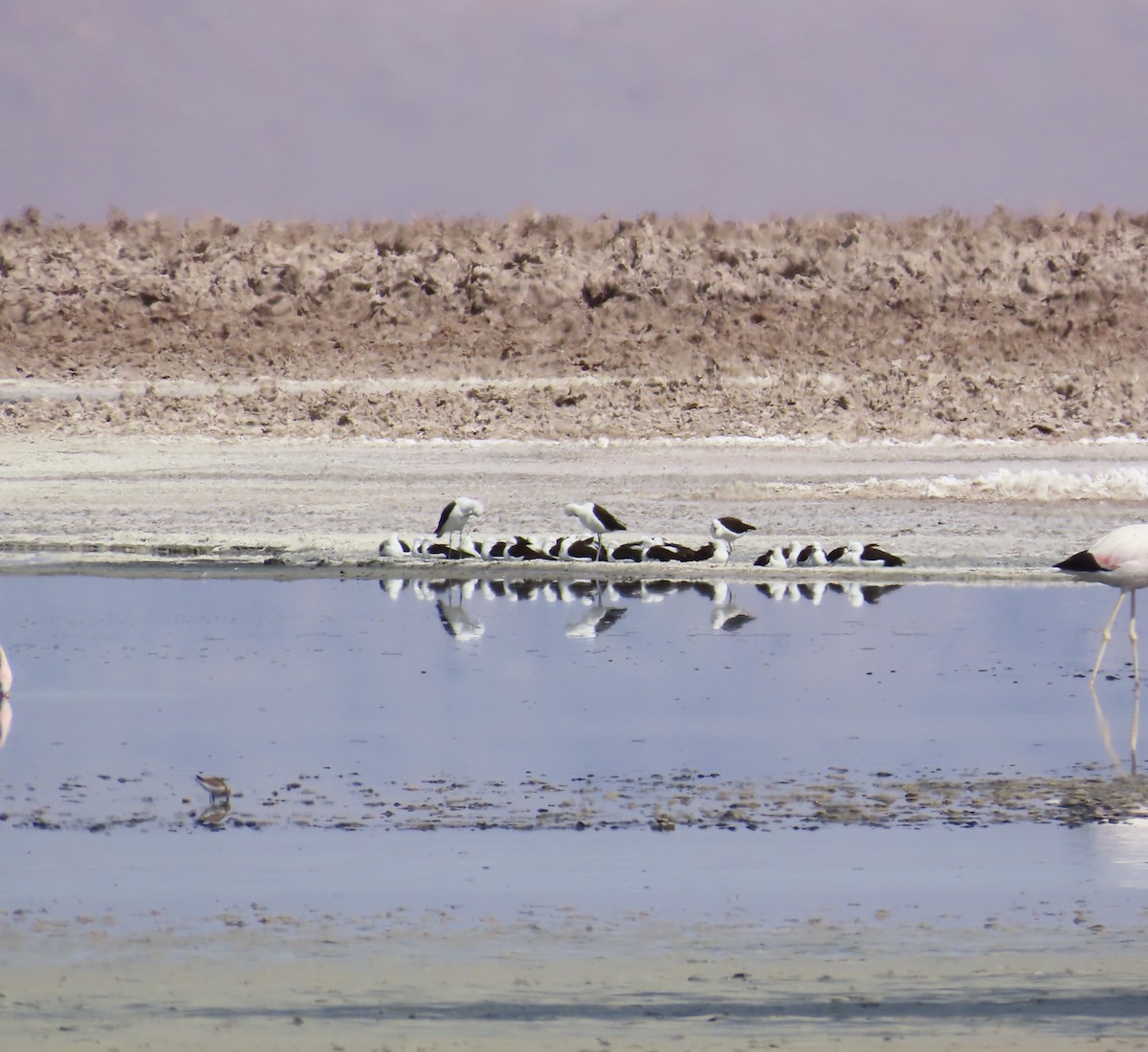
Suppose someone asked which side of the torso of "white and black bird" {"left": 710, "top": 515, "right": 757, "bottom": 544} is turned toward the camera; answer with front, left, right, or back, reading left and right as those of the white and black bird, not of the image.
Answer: left

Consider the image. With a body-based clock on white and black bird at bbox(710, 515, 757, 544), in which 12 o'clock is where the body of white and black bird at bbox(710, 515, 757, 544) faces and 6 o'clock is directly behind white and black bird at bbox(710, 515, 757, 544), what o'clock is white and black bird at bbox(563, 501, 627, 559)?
white and black bird at bbox(563, 501, 627, 559) is roughly at 12 o'clock from white and black bird at bbox(710, 515, 757, 544).

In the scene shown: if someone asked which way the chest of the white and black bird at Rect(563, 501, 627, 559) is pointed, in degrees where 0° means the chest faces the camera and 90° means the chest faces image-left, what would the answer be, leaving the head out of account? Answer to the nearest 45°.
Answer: approximately 90°

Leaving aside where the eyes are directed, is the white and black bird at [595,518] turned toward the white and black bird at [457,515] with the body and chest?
yes

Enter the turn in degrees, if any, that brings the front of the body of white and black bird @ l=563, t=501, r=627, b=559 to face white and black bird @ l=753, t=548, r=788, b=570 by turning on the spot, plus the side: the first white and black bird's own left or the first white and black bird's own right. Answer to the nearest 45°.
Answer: approximately 180°

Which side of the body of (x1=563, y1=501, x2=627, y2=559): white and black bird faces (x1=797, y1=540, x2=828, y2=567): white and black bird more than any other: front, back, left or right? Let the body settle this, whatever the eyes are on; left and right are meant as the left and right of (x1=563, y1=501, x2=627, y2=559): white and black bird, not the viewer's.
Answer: back

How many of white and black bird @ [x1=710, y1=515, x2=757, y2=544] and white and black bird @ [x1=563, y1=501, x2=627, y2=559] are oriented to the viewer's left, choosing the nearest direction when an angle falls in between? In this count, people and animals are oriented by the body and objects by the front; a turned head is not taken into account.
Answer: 2

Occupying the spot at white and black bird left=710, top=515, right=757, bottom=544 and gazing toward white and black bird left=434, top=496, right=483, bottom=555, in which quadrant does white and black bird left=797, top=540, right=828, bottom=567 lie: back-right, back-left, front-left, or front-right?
back-left
